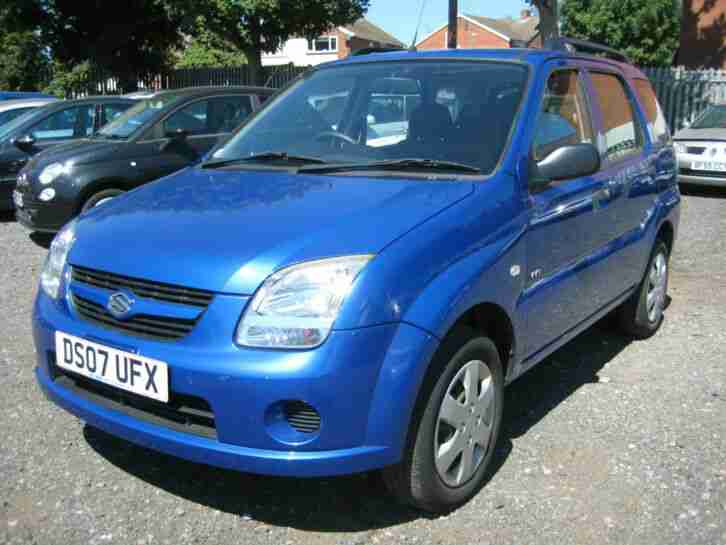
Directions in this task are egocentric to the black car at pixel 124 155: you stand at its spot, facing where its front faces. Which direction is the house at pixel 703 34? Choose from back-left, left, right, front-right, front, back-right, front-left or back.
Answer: back

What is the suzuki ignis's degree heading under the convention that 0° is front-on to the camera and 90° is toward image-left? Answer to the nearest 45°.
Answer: approximately 45°

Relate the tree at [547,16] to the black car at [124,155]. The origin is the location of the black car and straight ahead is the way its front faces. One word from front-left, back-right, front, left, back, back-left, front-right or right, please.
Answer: back

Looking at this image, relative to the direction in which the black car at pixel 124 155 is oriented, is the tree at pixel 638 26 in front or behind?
behind

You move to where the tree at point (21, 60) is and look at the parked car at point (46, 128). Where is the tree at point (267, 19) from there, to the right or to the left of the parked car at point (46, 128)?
left

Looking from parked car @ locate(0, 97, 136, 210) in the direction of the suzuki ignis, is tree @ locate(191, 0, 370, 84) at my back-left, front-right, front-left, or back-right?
back-left

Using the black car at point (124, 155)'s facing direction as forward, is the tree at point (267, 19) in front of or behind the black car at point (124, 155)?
behind
